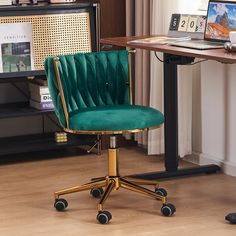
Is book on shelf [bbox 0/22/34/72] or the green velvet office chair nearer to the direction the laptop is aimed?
the green velvet office chair

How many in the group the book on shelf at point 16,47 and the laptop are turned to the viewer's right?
0

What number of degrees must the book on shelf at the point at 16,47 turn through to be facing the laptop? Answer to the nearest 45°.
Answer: approximately 45° to its left

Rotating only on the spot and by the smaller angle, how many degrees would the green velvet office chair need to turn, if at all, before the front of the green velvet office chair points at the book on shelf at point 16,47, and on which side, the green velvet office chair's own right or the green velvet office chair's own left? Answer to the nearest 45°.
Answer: approximately 180°

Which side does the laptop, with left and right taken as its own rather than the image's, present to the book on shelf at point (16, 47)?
right

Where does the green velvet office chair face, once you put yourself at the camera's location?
facing the viewer and to the right of the viewer

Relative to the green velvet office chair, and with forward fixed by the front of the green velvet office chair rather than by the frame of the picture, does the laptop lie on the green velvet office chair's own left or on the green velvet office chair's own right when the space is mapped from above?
on the green velvet office chair's own left

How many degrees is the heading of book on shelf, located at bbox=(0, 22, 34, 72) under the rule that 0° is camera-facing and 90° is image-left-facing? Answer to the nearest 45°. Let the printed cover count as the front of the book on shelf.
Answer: approximately 0°

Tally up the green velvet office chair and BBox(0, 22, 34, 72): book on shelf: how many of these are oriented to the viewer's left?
0

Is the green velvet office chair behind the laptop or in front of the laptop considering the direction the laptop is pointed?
in front
